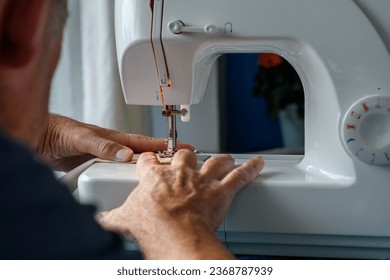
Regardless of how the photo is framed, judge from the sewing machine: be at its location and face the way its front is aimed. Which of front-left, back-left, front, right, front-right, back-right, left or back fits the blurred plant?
back

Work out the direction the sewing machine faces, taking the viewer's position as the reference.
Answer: facing the viewer
